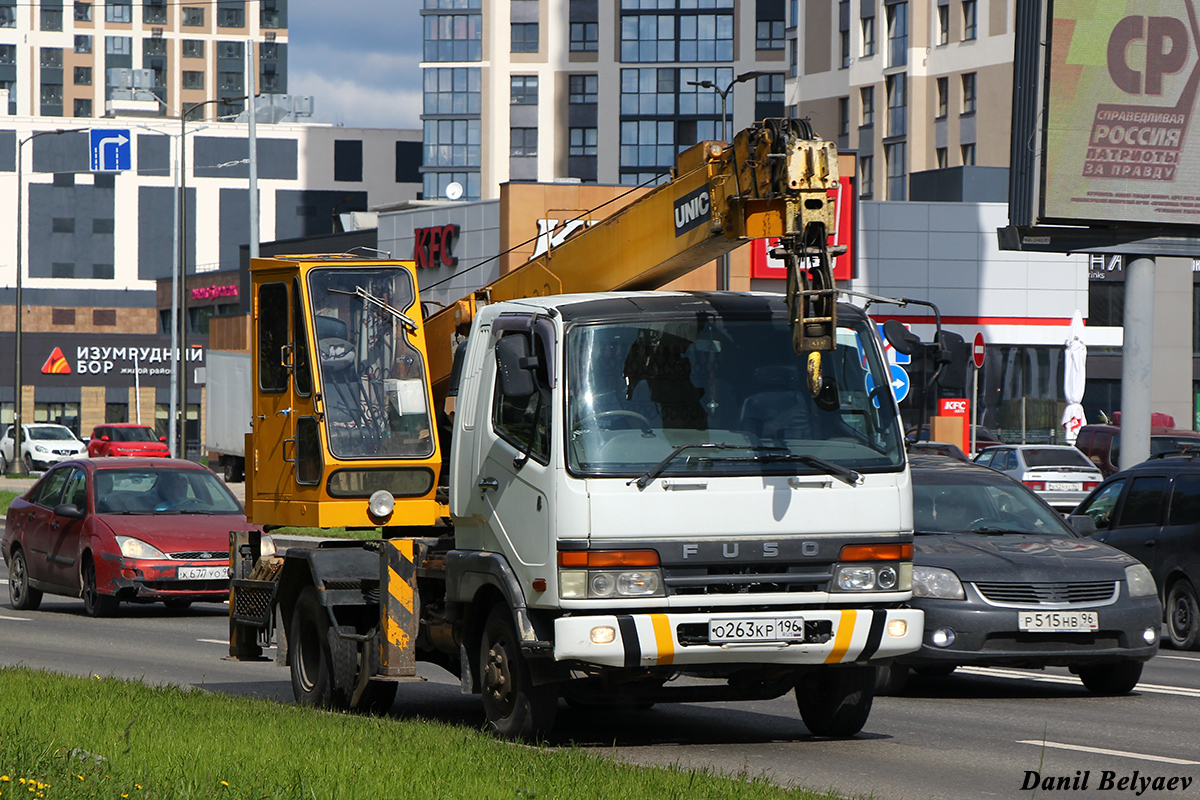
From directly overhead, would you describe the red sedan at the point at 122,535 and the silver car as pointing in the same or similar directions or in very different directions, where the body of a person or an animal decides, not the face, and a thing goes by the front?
very different directions

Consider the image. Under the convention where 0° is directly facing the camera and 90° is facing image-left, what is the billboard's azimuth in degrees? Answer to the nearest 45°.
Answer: approximately 0°

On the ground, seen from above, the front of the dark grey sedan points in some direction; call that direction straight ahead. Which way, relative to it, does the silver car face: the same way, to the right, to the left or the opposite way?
the opposite way

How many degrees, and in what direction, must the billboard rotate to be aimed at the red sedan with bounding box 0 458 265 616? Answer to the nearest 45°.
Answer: approximately 45° to its right

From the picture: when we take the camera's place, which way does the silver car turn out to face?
facing away from the viewer and to the left of the viewer

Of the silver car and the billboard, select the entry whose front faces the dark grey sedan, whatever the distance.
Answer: the billboard

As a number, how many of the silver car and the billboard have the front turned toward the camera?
1

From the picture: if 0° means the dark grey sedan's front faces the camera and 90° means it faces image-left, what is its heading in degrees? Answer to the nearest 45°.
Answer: approximately 315°

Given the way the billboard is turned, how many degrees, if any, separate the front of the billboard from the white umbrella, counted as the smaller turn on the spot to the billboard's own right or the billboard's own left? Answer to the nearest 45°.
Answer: approximately 180°
